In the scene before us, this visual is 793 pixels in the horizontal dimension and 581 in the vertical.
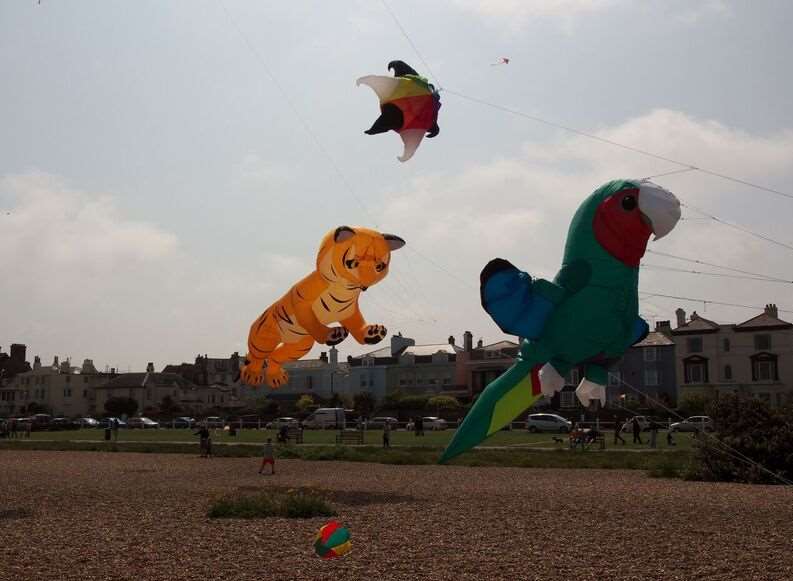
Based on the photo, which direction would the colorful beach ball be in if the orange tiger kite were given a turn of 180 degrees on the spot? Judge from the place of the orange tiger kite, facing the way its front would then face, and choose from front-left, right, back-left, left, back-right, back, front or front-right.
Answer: back-left

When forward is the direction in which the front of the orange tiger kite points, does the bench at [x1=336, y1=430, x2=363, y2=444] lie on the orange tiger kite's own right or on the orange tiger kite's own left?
on the orange tiger kite's own left

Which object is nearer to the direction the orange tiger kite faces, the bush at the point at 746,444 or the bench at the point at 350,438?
the bush

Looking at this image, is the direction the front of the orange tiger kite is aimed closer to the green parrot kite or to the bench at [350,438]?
the green parrot kite

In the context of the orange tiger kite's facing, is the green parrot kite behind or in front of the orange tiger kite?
in front

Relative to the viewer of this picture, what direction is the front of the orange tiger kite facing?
facing the viewer and to the right of the viewer

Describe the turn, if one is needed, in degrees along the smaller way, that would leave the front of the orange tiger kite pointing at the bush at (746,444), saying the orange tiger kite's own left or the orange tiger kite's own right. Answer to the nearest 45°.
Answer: approximately 45° to the orange tiger kite's own left
